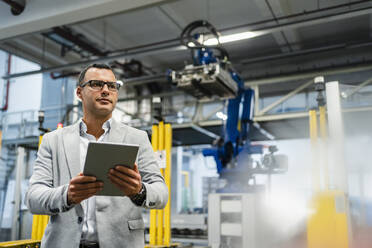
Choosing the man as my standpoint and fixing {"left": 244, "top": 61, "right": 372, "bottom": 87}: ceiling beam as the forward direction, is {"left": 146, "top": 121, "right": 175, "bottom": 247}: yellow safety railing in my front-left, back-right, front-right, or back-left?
front-left

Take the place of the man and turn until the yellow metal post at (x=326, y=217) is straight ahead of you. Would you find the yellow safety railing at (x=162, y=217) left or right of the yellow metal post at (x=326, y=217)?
left

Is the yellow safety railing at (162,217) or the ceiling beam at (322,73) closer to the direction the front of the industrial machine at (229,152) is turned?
the yellow safety railing

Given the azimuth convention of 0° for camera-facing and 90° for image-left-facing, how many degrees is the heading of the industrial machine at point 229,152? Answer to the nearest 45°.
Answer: approximately 45°

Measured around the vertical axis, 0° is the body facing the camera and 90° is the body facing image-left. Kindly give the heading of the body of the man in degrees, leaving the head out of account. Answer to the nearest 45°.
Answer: approximately 0°

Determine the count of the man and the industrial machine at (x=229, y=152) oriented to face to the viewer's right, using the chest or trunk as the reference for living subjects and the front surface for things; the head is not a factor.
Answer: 0

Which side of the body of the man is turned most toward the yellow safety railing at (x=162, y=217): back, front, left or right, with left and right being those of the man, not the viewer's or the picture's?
back

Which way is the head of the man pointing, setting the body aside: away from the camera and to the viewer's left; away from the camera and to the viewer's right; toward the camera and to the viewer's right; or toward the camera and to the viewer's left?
toward the camera and to the viewer's right

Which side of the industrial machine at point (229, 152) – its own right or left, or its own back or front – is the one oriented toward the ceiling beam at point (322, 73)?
back

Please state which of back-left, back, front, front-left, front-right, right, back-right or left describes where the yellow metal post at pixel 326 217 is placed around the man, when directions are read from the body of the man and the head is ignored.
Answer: back-left

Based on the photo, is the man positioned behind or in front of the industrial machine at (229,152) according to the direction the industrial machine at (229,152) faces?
in front
